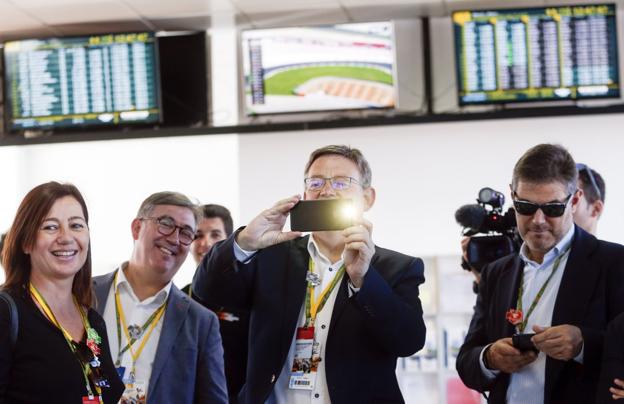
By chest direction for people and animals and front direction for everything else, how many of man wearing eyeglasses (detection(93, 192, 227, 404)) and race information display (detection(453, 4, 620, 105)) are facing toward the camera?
2

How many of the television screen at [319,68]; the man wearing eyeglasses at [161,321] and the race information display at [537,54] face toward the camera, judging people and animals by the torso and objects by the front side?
3

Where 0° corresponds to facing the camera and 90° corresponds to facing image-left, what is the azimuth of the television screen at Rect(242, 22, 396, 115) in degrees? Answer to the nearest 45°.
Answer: approximately 0°

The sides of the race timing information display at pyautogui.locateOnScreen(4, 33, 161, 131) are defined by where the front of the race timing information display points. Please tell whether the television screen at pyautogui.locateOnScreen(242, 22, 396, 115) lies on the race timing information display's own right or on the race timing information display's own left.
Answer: on the race timing information display's own left

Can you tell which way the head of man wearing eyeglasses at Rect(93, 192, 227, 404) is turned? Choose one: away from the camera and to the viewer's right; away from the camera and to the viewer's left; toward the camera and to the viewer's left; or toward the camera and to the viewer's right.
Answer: toward the camera and to the viewer's right

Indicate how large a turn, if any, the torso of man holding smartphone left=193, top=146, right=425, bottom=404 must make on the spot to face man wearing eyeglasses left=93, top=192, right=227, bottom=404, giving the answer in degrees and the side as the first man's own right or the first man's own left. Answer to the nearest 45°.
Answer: approximately 135° to the first man's own right

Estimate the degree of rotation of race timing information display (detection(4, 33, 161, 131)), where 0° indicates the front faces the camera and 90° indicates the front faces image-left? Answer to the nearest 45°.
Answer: approximately 0°

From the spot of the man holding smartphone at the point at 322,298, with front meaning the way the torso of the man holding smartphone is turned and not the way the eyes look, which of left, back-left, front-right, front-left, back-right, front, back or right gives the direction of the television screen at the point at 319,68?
back

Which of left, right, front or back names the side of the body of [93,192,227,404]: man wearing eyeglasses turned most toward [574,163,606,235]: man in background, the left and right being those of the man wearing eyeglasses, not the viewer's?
left

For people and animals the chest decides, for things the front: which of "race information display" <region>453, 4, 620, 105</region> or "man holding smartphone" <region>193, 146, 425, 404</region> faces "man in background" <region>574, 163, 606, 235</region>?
the race information display
